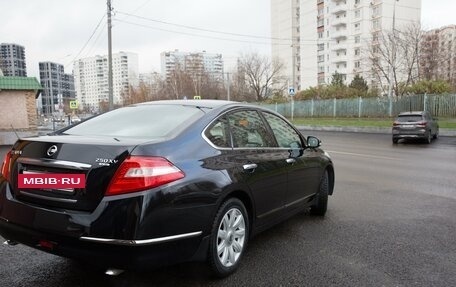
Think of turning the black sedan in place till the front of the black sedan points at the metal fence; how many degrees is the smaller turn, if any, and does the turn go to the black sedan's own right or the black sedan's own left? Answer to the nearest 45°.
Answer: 0° — it already faces it

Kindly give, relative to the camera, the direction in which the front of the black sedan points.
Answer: facing away from the viewer and to the right of the viewer

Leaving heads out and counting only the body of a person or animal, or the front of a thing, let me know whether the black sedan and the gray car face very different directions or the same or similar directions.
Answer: same or similar directions

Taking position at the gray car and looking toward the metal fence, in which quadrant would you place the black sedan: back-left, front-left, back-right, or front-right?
back-left

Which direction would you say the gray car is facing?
away from the camera

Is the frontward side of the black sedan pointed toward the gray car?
yes

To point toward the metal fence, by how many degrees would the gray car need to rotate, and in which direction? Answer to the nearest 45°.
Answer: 0° — it already faces it

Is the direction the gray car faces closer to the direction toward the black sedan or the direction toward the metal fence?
the metal fence

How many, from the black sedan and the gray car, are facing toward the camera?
0

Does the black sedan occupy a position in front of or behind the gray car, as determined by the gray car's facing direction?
behind

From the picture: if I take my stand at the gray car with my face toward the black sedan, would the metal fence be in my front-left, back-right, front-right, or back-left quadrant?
back-right
